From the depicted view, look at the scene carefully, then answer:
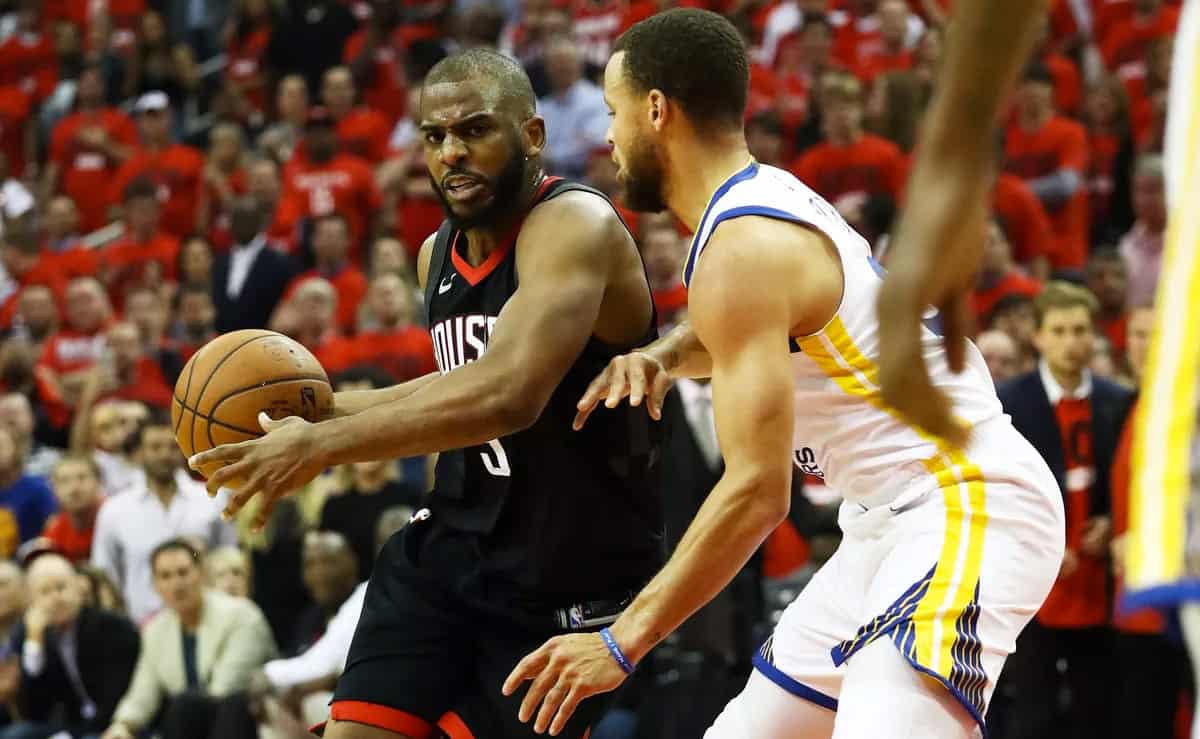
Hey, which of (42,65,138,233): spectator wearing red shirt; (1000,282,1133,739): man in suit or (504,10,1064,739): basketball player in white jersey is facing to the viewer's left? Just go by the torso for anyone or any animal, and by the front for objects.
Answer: the basketball player in white jersey

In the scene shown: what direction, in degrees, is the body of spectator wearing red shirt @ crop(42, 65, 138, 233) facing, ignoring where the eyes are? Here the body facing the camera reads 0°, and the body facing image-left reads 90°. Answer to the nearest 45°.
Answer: approximately 0°

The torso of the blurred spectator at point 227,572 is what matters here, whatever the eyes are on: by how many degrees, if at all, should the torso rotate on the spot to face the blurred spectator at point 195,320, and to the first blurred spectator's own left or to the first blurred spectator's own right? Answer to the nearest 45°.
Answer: approximately 180°

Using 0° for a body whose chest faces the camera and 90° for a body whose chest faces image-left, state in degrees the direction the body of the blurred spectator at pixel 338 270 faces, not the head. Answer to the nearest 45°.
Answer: approximately 0°

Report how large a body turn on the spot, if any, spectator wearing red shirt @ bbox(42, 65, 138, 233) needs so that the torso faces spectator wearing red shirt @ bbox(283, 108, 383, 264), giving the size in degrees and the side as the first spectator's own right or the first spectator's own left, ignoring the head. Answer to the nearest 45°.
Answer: approximately 45° to the first spectator's own left

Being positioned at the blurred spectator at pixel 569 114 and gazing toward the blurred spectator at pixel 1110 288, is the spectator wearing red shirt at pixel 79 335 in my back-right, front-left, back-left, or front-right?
back-right
